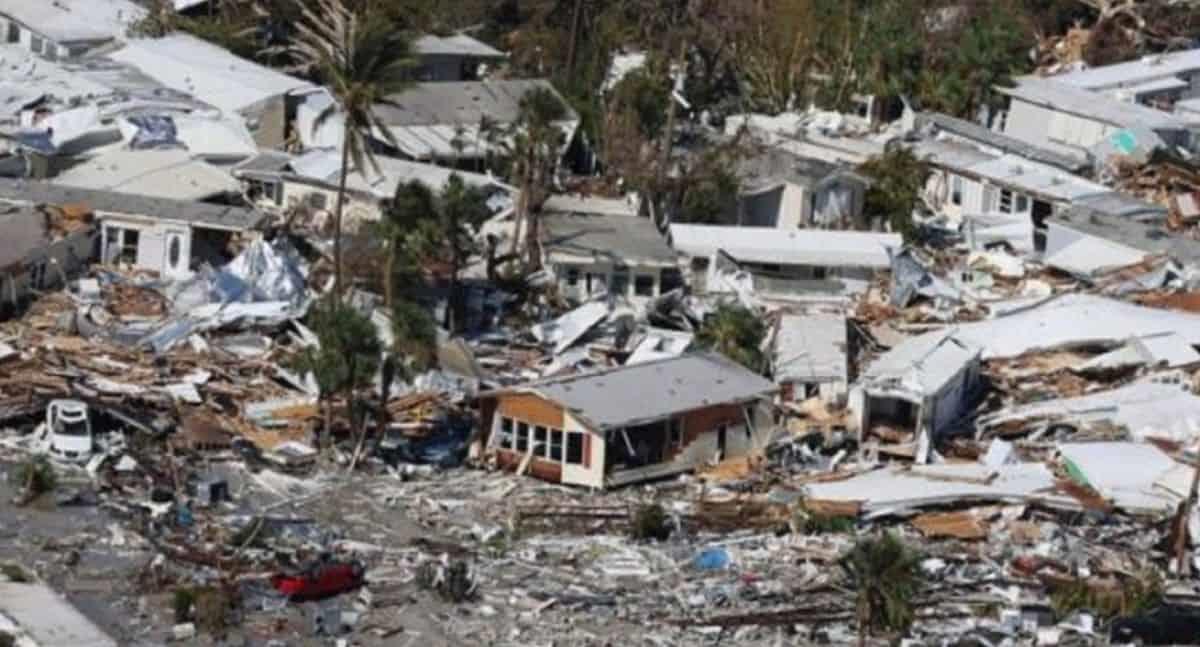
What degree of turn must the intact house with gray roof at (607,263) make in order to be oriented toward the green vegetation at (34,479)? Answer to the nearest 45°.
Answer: approximately 45° to its right

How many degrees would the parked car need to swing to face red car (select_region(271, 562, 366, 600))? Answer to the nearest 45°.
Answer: approximately 45° to its left

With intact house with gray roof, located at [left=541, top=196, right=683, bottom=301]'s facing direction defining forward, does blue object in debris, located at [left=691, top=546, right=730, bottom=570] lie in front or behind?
in front

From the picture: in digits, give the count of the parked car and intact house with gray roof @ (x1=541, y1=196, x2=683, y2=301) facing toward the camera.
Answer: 2

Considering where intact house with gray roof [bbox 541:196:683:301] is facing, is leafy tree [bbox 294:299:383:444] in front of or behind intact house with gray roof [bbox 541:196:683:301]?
in front

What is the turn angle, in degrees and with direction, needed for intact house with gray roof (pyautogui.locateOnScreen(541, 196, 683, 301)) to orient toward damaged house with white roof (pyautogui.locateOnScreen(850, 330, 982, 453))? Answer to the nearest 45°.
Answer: approximately 45° to its left

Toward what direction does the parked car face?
toward the camera

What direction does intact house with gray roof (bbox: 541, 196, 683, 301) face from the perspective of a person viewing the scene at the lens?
facing the viewer

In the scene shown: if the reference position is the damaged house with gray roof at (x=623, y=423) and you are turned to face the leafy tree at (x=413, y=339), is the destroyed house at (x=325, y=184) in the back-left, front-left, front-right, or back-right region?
front-right

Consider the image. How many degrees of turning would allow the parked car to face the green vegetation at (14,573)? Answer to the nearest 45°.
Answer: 0° — it already faces it

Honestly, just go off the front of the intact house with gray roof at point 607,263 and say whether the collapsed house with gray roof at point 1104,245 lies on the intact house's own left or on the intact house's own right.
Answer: on the intact house's own left

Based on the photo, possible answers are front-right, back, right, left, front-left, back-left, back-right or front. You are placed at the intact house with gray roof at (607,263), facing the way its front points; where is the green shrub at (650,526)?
front

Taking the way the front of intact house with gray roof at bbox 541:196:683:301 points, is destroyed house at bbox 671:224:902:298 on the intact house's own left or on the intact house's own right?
on the intact house's own left
